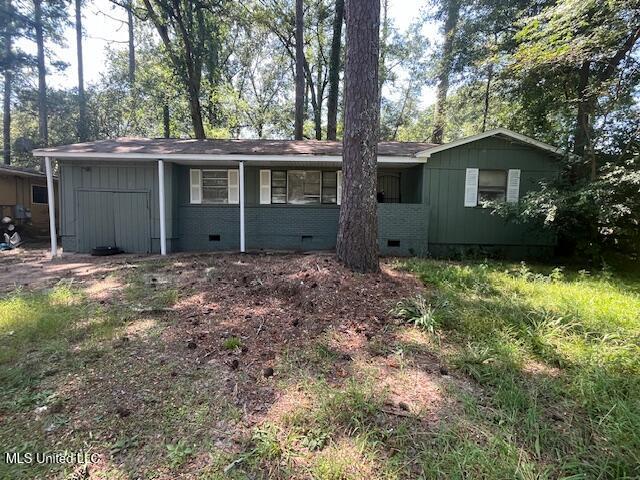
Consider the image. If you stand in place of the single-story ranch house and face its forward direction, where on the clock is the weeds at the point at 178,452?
The weeds is roughly at 12 o'clock from the single-story ranch house.

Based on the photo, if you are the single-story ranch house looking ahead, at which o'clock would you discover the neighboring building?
The neighboring building is roughly at 4 o'clock from the single-story ranch house.

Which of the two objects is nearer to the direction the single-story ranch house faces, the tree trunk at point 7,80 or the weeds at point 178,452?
the weeds

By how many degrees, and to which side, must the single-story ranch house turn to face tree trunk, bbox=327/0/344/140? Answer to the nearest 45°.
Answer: approximately 180°

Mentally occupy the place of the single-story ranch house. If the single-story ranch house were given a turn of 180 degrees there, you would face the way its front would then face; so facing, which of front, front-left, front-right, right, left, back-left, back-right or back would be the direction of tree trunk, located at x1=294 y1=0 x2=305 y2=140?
front

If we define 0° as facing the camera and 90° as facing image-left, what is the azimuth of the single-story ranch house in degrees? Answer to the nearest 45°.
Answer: approximately 0°

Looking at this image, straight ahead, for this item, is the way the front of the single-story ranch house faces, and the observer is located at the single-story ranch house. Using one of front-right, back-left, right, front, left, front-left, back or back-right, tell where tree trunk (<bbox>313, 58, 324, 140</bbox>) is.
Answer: back

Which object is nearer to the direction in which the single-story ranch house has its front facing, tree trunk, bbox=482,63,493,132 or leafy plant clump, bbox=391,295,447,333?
the leafy plant clump

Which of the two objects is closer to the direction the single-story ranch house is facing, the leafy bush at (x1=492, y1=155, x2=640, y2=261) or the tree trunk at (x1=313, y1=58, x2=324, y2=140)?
the leafy bush

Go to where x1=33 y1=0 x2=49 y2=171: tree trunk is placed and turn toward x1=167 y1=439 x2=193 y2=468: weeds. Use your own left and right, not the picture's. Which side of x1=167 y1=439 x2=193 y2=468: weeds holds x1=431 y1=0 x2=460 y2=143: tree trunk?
left

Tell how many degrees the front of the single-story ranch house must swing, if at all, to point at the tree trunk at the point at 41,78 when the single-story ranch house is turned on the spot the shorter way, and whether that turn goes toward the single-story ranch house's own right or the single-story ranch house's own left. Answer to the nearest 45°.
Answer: approximately 135° to the single-story ranch house's own right

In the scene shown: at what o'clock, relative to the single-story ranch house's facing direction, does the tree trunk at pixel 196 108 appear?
The tree trunk is roughly at 5 o'clock from the single-story ranch house.

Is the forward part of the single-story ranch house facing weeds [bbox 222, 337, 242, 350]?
yes

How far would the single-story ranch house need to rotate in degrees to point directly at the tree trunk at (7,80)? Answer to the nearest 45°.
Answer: approximately 135° to its right

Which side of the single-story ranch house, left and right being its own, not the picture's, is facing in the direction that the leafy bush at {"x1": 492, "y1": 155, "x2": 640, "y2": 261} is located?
left
